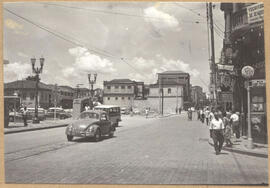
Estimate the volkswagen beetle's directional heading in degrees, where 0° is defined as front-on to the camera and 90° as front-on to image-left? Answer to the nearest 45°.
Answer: approximately 45°
